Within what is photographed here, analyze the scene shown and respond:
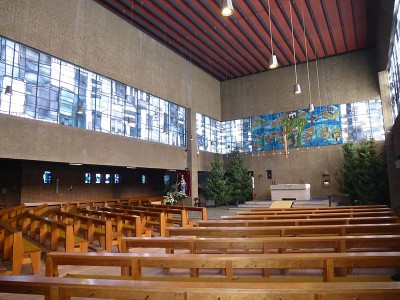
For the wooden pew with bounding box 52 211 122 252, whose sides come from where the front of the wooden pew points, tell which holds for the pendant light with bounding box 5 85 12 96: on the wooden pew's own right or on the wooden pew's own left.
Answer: on the wooden pew's own left

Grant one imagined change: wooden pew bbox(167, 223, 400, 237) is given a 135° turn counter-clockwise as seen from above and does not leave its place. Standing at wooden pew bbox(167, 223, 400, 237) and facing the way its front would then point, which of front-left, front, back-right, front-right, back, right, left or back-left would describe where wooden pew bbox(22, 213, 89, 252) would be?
front-right

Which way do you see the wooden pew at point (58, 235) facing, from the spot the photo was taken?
facing away from the viewer and to the right of the viewer

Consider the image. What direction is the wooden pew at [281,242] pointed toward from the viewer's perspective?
away from the camera

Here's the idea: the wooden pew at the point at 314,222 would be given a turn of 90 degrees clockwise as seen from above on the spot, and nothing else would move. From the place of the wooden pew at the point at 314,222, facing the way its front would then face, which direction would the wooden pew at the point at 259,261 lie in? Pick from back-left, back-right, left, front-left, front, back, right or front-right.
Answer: right

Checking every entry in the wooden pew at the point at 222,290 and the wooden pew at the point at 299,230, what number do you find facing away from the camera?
2

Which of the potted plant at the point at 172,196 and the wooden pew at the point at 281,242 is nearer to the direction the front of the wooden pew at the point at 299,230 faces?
the potted plant

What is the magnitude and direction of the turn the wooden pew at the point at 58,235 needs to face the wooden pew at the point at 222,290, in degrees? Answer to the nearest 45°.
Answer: approximately 135° to its right

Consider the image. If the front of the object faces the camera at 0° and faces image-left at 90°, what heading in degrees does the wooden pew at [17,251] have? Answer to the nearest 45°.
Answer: approximately 225°

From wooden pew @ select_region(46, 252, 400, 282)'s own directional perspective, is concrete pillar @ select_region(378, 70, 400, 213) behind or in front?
in front

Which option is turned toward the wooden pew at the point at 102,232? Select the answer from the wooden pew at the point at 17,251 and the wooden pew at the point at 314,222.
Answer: the wooden pew at the point at 17,251

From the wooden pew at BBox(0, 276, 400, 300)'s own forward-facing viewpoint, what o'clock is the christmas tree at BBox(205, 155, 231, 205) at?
The christmas tree is roughly at 12 o'clock from the wooden pew.

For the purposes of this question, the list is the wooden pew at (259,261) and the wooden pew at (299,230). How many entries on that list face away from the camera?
2

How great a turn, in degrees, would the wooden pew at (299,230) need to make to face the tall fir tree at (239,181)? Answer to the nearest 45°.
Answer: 0° — it already faces it

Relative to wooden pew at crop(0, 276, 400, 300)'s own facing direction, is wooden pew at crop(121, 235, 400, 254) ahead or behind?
ahead

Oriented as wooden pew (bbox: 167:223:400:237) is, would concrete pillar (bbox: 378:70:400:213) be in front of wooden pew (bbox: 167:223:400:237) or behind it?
in front

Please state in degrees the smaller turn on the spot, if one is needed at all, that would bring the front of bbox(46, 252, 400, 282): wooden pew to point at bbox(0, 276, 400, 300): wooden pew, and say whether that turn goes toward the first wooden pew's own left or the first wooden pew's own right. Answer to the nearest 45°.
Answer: approximately 180°

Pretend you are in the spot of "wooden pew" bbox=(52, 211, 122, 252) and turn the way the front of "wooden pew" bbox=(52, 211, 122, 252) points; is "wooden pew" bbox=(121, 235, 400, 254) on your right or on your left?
on your right

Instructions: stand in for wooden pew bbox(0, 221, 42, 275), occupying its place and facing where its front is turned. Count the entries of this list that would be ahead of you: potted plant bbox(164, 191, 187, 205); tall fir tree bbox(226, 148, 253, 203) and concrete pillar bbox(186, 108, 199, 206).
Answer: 3
